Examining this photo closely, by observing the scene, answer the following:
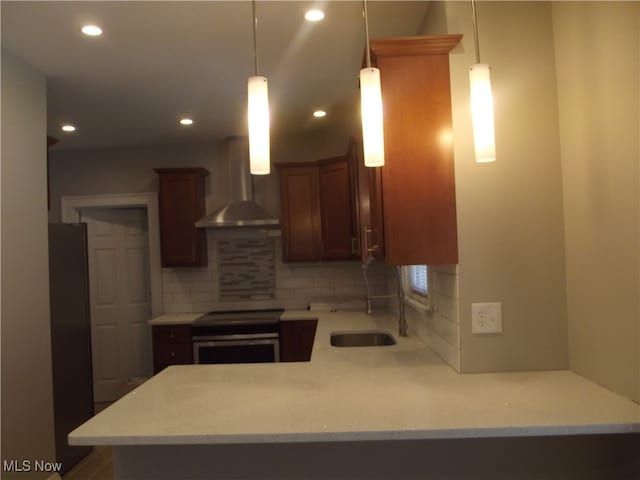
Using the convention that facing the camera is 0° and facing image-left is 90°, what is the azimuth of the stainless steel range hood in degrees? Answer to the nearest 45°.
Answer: approximately 0°

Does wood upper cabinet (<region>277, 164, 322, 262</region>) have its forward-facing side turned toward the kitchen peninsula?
yes

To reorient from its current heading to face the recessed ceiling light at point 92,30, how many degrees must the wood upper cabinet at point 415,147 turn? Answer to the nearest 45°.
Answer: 0° — it already faces it

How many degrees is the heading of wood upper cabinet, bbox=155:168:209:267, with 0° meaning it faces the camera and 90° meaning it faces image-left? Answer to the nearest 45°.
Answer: approximately 0°
